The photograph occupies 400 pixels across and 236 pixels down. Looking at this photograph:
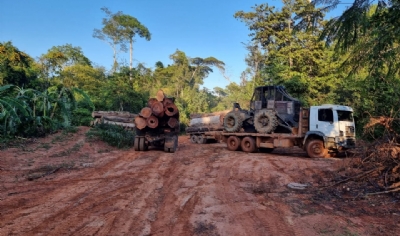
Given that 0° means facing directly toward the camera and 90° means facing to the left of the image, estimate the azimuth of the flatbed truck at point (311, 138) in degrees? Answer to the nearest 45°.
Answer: approximately 315°

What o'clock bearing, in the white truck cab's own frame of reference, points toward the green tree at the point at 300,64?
The green tree is roughly at 7 o'clock from the white truck cab.

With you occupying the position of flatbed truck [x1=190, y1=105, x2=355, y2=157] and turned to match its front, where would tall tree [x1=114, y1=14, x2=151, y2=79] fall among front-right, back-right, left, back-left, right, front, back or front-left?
back

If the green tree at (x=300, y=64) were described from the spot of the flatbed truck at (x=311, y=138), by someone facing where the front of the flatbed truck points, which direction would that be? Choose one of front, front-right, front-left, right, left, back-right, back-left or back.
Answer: back-left

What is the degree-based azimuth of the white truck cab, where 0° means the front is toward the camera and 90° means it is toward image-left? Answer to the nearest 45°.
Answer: approximately 315°

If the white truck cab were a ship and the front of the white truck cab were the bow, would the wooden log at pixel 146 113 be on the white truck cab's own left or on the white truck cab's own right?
on the white truck cab's own right

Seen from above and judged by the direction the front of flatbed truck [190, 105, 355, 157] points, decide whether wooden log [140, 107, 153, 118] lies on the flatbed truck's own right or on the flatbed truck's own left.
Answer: on the flatbed truck's own right

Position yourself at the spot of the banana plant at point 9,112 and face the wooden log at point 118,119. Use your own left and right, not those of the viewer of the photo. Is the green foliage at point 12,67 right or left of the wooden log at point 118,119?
left

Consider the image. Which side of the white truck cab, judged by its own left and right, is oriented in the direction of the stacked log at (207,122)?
back
